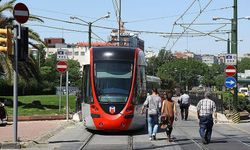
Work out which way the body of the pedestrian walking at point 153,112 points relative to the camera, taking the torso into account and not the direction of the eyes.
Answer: away from the camera

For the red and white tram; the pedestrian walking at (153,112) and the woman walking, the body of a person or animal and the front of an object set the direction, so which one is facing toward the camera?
the red and white tram

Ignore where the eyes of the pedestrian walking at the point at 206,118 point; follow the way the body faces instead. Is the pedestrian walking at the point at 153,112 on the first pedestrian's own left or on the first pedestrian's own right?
on the first pedestrian's own left

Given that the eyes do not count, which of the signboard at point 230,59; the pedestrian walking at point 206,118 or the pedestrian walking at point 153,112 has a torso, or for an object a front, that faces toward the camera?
the signboard

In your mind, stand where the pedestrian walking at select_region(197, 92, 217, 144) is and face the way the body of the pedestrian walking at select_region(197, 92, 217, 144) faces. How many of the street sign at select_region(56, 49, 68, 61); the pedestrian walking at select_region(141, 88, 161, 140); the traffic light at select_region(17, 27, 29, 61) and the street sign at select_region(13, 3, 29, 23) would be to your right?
0

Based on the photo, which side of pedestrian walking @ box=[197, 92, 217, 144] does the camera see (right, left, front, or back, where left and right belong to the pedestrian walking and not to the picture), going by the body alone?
back

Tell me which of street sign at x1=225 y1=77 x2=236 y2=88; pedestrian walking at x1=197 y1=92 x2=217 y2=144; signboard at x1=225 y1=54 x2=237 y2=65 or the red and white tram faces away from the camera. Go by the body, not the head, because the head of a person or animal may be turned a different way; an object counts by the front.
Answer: the pedestrian walking

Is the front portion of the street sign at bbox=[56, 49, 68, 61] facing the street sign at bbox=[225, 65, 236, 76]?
no

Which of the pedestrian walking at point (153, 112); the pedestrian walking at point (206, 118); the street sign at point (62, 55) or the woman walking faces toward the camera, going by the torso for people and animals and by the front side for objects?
the street sign

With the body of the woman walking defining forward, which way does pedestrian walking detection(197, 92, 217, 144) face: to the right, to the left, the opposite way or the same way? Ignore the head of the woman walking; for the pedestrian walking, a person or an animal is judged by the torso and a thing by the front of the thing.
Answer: the same way

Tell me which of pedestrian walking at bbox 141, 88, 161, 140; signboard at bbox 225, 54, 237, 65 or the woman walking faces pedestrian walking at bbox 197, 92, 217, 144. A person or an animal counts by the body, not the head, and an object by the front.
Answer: the signboard

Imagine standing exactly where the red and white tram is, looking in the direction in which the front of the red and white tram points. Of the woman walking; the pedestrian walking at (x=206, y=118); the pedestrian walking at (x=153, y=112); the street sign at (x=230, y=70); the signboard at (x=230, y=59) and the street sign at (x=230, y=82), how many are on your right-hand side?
0

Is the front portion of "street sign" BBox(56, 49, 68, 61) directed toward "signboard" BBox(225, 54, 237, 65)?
no

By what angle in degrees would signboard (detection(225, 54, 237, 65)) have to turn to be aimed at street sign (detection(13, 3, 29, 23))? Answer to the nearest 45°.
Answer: approximately 45° to its right

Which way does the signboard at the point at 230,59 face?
toward the camera

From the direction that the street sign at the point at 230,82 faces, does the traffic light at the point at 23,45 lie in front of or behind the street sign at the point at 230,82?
in front
